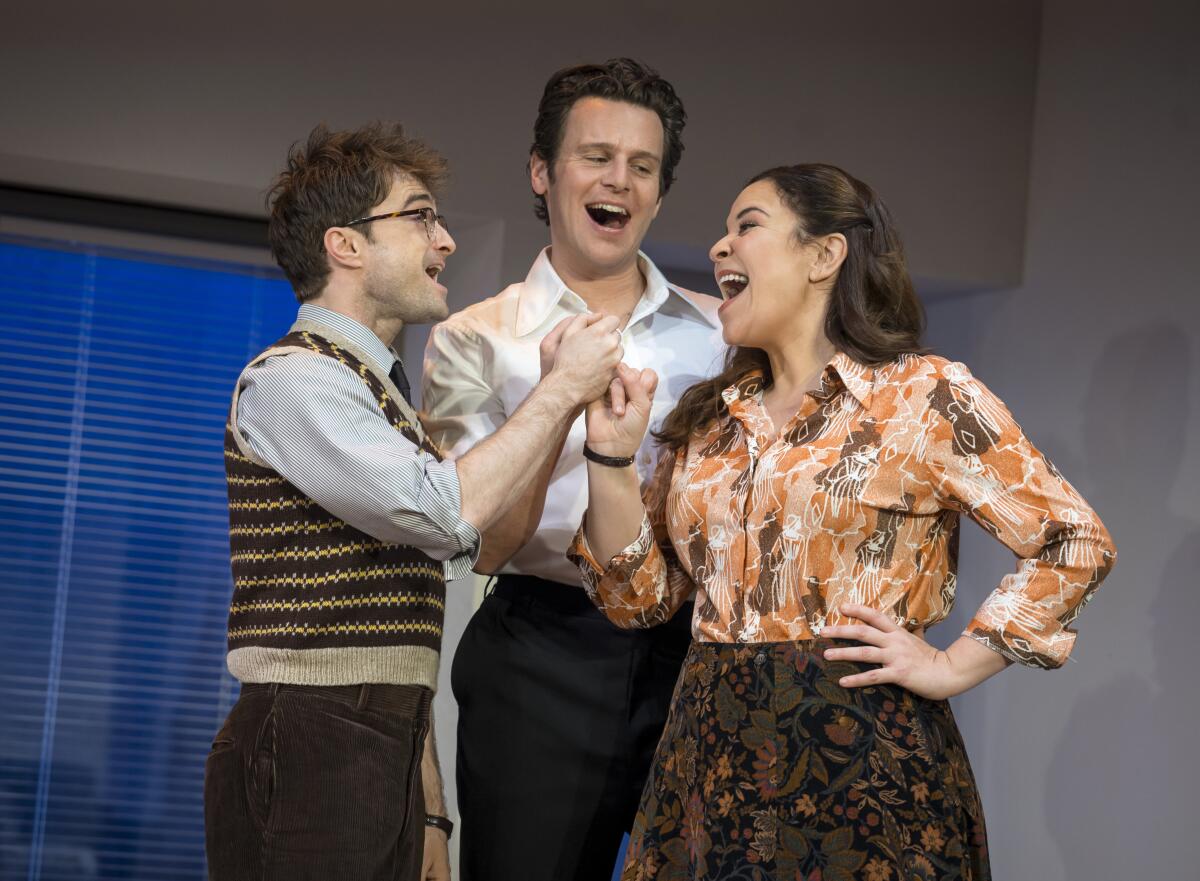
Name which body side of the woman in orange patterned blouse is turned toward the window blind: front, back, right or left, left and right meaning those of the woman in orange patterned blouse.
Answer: right

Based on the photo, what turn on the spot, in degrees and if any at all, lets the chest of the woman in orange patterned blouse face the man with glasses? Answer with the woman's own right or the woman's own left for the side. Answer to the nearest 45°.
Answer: approximately 45° to the woman's own right

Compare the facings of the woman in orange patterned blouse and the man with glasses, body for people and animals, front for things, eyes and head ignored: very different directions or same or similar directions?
very different directions

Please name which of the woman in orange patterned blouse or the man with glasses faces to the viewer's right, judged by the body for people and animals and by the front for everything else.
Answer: the man with glasses

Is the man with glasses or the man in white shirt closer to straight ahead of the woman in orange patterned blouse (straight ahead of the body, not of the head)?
the man with glasses

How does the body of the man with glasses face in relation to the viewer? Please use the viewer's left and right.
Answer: facing to the right of the viewer

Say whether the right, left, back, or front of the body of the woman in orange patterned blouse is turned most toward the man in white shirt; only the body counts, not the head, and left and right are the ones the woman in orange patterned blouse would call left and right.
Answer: right

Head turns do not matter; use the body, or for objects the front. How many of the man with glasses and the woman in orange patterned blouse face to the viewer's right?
1

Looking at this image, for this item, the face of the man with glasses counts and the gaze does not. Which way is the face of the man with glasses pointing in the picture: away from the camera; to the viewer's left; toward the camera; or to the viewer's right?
to the viewer's right
